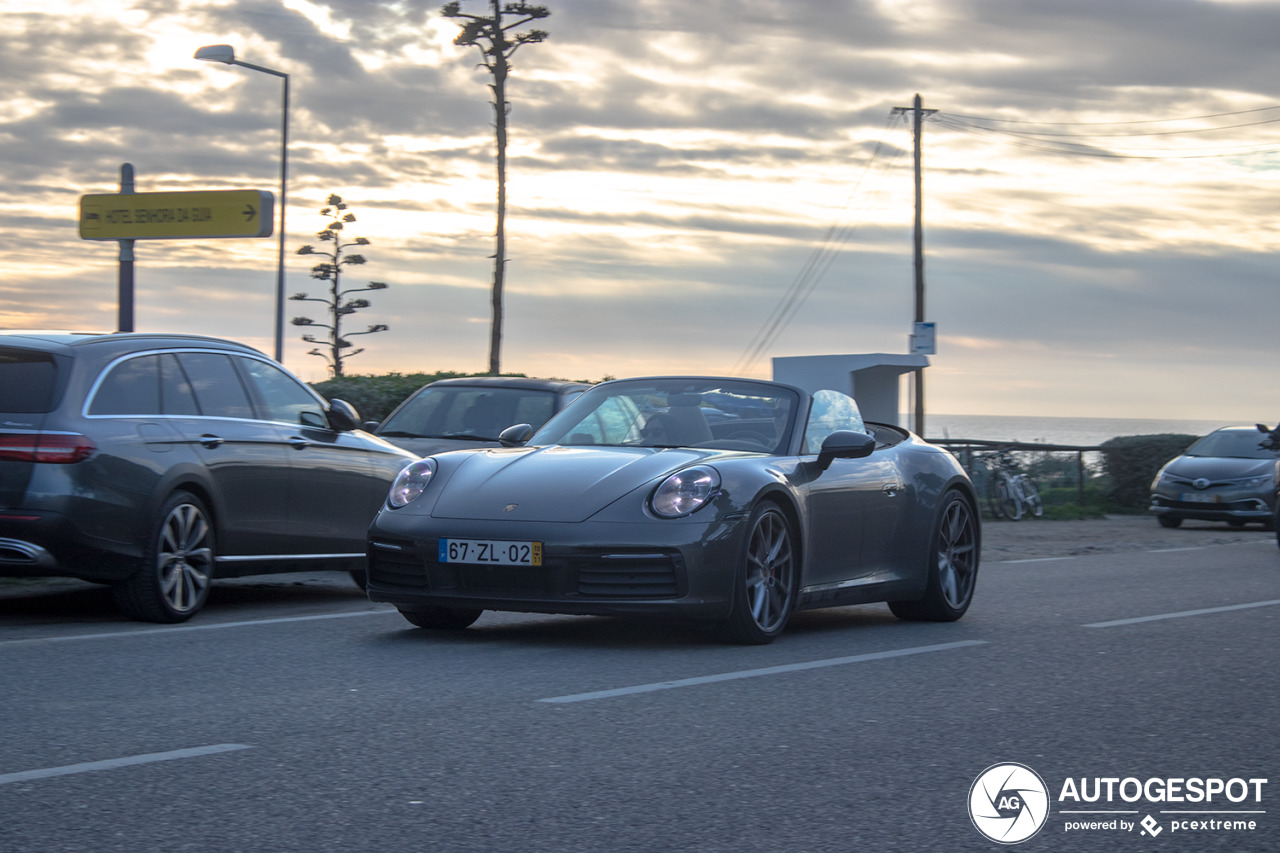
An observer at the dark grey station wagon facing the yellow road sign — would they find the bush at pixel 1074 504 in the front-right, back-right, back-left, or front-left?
front-right

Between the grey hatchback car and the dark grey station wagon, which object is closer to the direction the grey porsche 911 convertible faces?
the dark grey station wagon

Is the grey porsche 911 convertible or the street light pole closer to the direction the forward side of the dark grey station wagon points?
the street light pole

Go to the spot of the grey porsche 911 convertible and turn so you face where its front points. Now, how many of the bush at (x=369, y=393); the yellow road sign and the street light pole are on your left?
0

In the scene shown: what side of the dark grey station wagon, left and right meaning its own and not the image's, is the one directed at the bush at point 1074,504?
front

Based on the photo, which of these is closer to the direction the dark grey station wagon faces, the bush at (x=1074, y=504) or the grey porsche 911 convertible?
the bush

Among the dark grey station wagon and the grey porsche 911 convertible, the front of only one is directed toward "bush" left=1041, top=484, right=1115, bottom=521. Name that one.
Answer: the dark grey station wagon

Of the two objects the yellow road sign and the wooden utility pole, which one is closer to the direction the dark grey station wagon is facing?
the wooden utility pole

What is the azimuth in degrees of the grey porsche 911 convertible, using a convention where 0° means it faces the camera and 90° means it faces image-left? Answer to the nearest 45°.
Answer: approximately 45°

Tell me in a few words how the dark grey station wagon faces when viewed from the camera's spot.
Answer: facing away from the viewer and to the right of the viewer

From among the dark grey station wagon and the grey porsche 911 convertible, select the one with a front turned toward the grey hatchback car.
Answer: the dark grey station wagon

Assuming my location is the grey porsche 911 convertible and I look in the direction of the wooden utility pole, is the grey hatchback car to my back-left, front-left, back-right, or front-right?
front-right

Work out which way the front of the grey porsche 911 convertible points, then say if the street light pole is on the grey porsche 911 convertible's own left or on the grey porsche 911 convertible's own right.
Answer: on the grey porsche 911 convertible's own right

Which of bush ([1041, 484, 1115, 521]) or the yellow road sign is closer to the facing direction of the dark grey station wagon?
the bush

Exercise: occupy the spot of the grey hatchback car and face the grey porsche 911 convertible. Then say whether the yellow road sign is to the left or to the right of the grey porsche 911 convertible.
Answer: right

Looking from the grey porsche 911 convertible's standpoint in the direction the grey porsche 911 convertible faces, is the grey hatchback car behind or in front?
behind

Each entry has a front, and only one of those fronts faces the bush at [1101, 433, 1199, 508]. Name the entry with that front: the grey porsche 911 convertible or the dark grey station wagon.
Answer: the dark grey station wagon

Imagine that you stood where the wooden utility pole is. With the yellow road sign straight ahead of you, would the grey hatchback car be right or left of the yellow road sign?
left

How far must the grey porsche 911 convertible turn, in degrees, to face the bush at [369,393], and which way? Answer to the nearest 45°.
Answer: approximately 135° to its right

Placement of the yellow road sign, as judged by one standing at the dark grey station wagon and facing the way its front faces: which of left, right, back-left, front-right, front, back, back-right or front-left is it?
front-left

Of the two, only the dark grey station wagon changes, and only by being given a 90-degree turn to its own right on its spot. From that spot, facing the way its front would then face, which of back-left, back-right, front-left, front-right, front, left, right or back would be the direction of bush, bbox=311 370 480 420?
back-left

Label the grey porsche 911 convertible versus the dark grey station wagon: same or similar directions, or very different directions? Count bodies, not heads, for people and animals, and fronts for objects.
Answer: very different directions
